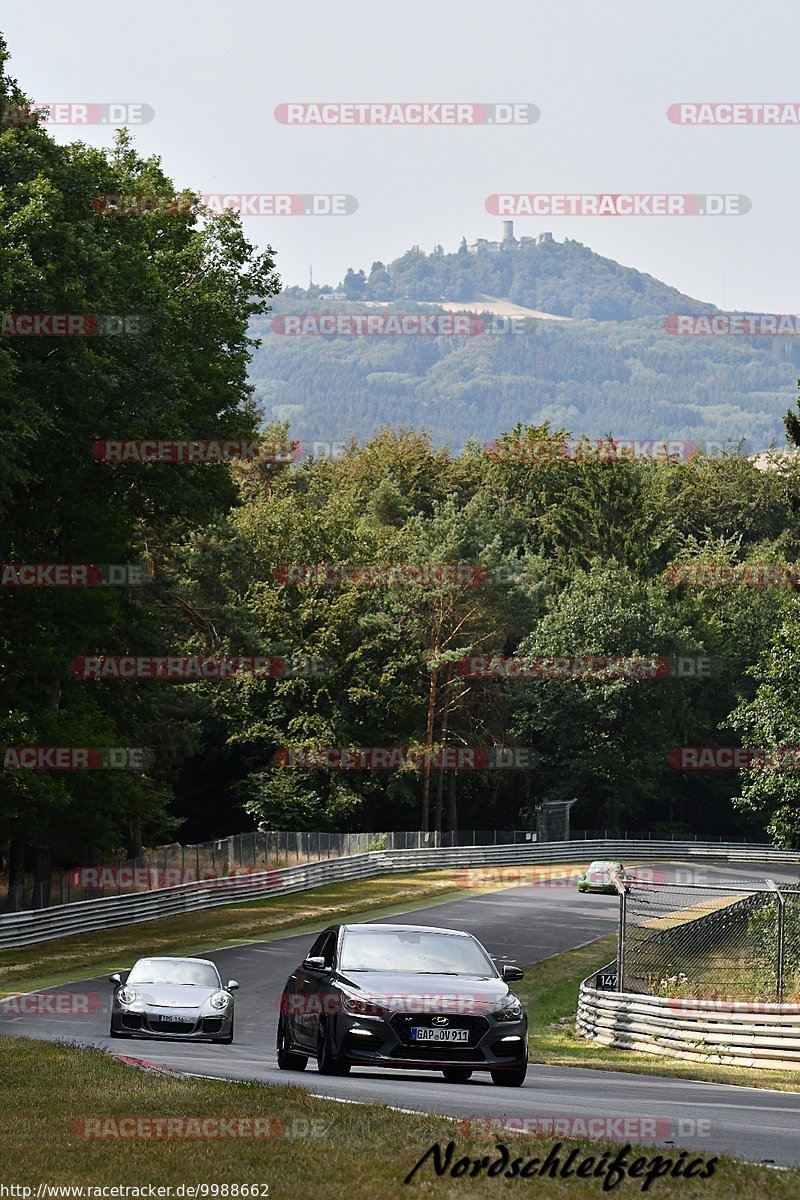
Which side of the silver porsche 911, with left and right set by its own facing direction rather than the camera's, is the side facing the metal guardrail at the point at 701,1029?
left

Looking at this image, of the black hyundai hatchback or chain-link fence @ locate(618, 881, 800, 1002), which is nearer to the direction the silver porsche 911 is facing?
the black hyundai hatchback

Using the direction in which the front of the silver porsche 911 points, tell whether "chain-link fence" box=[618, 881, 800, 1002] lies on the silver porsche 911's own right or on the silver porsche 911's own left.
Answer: on the silver porsche 911's own left

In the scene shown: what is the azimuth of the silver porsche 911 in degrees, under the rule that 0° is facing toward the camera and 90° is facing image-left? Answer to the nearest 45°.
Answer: approximately 0°
